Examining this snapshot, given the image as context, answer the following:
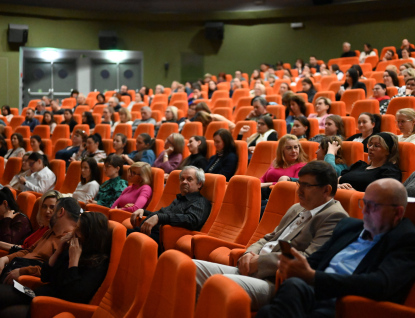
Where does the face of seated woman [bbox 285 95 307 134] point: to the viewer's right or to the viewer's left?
to the viewer's left

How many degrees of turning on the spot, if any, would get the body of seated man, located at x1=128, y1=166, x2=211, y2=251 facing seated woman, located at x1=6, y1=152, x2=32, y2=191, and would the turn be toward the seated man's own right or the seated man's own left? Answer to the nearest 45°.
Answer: approximately 90° to the seated man's own right

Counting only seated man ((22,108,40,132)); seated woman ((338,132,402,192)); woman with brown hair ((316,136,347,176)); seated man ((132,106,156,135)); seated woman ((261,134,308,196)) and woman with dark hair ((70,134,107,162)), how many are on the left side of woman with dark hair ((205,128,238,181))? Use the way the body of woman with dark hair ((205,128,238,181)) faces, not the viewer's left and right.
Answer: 3

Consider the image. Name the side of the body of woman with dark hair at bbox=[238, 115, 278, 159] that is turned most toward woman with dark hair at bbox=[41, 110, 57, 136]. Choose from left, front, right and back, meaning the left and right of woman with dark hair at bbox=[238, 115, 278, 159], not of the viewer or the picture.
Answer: right

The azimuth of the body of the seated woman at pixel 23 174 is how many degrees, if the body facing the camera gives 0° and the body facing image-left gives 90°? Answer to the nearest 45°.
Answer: approximately 45°
